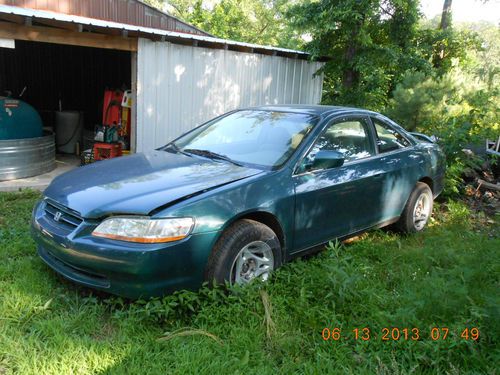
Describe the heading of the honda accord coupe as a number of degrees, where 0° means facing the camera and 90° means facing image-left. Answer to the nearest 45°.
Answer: approximately 45°

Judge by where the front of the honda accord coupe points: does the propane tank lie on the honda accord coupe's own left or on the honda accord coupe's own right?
on the honda accord coupe's own right

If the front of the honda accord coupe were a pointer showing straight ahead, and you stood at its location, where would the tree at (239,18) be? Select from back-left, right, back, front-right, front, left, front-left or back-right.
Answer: back-right

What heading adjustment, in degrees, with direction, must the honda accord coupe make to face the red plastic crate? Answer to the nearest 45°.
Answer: approximately 90° to its right

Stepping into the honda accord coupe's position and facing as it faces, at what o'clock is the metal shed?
The metal shed is roughly at 4 o'clock from the honda accord coupe.

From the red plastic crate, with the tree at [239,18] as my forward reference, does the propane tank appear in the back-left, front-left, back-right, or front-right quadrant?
back-left
